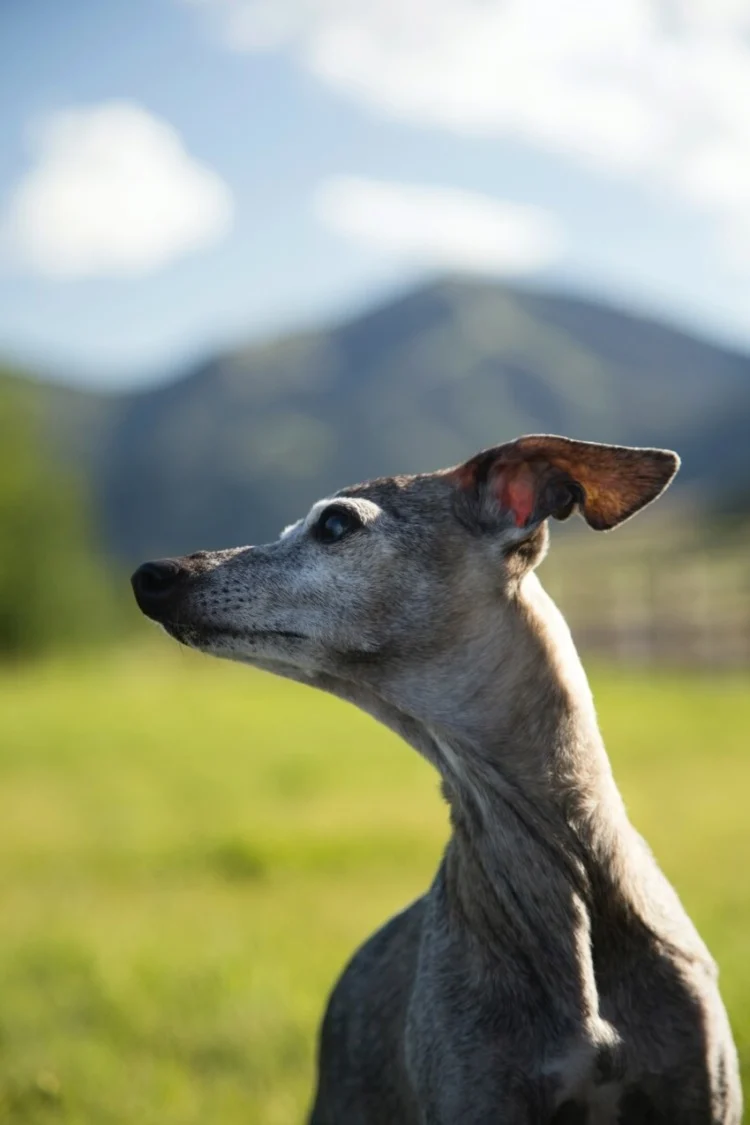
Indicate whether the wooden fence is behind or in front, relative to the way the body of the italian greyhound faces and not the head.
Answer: behind

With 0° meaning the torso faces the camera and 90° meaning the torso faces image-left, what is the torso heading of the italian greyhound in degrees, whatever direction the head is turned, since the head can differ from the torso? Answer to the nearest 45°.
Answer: approximately 0°
